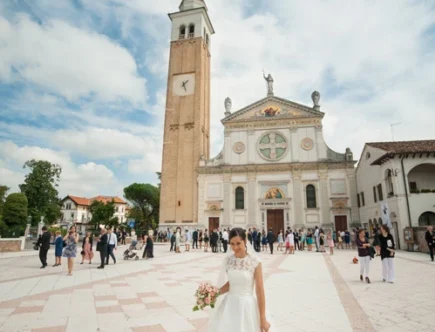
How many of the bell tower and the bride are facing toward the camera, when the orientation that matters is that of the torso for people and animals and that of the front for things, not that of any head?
2

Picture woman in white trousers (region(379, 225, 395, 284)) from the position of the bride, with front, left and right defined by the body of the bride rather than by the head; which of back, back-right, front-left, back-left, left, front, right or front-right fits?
back-left

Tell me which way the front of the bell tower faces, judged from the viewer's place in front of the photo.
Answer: facing the viewer

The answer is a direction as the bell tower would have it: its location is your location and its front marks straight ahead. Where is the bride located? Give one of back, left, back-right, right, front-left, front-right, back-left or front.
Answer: front

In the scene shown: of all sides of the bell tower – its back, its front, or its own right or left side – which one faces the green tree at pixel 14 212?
right

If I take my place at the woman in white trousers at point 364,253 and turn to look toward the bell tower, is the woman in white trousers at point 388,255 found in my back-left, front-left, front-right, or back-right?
back-right

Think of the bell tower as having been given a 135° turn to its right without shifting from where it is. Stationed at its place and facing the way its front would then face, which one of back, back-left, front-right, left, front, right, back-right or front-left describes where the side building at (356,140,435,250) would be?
back

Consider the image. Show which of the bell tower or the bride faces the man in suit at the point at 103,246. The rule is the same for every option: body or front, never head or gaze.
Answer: the bell tower

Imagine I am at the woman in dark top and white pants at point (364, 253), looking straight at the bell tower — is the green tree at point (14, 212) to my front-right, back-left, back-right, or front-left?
front-left

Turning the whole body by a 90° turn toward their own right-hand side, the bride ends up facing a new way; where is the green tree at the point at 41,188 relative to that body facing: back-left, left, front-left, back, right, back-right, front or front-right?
front-right

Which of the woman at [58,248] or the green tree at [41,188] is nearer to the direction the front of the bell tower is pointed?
the woman

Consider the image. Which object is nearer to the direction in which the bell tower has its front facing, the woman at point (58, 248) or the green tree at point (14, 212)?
the woman

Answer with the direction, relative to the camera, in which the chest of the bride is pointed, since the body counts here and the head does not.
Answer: toward the camera

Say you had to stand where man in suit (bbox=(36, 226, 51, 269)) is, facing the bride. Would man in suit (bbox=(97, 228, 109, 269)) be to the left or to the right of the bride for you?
left

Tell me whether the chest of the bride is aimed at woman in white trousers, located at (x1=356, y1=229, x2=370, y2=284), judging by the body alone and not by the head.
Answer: no

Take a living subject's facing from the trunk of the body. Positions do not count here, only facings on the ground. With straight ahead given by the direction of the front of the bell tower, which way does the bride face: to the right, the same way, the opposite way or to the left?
the same way
